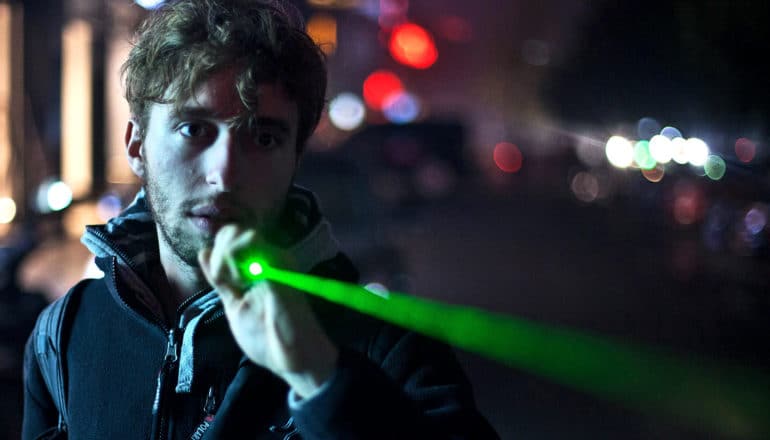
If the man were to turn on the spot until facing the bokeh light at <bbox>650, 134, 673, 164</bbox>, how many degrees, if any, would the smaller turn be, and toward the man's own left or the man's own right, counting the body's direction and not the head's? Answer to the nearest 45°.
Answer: approximately 135° to the man's own left

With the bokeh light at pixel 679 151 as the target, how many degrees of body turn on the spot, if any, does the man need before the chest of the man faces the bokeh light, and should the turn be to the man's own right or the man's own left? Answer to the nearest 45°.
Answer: approximately 135° to the man's own left

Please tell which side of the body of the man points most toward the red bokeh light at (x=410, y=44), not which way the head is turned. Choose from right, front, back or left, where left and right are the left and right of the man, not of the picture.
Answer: back

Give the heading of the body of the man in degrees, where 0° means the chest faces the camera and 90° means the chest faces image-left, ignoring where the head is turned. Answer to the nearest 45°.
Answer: approximately 0°

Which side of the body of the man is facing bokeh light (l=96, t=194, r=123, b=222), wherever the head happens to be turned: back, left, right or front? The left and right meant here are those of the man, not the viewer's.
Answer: back

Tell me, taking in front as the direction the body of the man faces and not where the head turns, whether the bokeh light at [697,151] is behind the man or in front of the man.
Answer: behind

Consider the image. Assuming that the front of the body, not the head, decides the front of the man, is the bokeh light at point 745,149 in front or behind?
behind

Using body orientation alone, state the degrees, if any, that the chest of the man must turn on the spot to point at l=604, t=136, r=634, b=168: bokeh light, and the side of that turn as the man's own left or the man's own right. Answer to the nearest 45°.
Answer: approximately 180°

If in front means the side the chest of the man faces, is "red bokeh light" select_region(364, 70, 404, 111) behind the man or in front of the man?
behind

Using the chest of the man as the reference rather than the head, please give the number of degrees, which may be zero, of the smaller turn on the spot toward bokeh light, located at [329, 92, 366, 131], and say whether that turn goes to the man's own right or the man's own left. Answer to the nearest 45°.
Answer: approximately 180°
